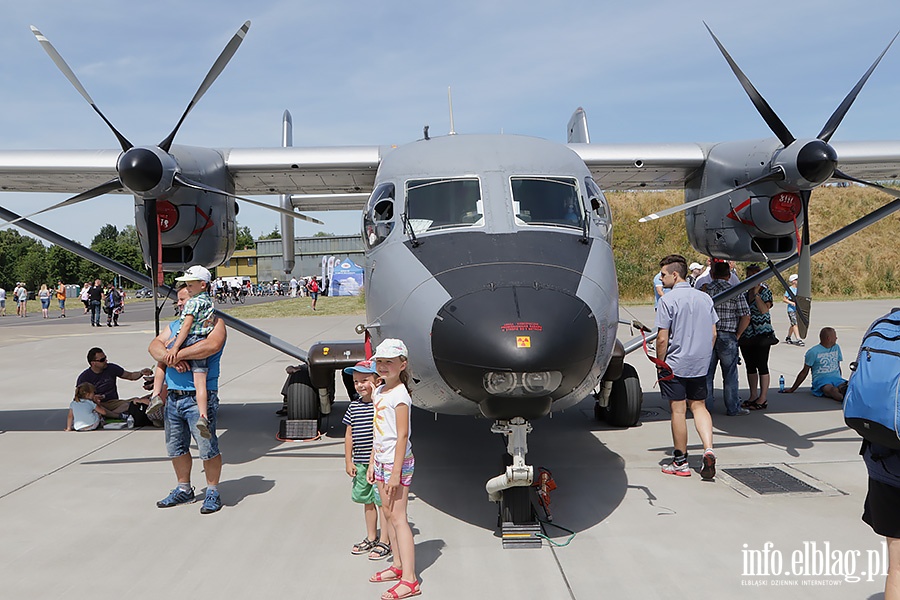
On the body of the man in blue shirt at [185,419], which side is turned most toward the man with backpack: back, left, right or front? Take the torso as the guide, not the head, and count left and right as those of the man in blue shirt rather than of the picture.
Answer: left

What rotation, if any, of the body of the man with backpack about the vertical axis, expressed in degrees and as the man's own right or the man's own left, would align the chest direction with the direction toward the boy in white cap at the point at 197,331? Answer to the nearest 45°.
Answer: approximately 135° to the man's own left

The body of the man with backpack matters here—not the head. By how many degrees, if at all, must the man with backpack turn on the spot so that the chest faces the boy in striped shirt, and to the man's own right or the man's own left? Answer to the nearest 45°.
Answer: approximately 135° to the man's own left

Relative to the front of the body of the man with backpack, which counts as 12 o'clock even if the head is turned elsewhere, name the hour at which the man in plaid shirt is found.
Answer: The man in plaid shirt is roughly at 10 o'clock from the man with backpack.

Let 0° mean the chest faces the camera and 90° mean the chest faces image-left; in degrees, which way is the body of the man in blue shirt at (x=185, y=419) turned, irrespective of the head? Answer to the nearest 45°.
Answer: approximately 45°

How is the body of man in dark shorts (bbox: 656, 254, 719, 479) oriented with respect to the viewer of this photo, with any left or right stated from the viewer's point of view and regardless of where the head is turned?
facing away from the viewer and to the left of the viewer

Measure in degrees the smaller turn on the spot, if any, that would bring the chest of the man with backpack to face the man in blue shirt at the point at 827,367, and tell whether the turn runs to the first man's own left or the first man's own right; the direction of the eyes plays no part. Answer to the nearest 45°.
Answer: approximately 45° to the first man's own left

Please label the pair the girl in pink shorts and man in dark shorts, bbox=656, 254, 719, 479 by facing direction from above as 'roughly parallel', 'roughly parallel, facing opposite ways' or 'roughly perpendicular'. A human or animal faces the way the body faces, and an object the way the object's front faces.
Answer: roughly perpendicular

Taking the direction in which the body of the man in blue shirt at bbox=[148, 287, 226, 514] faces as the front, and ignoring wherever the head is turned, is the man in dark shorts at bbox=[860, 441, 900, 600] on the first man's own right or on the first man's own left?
on the first man's own left

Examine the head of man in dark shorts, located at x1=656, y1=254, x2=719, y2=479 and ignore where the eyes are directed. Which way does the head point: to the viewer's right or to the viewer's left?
to the viewer's left

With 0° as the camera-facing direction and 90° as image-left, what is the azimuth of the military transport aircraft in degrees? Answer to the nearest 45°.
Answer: approximately 0°
